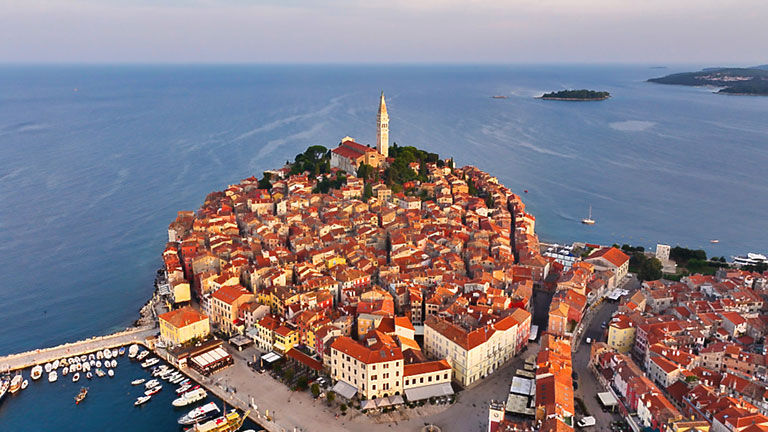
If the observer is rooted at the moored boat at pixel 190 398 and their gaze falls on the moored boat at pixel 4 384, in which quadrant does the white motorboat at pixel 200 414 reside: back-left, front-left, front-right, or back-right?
back-left

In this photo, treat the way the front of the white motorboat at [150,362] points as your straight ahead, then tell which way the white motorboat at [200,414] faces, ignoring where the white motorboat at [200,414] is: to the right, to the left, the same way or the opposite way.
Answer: the same way

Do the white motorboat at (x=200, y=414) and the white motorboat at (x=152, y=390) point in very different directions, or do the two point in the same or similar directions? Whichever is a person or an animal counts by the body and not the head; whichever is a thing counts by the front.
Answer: same or similar directions

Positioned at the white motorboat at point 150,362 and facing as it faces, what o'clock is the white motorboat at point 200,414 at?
the white motorboat at point 200,414 is roughly at 10 o'clock from the white motorboat at point 150,362.

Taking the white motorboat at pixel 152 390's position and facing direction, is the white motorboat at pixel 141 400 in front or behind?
in front

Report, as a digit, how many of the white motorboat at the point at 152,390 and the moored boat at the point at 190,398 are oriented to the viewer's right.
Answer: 0

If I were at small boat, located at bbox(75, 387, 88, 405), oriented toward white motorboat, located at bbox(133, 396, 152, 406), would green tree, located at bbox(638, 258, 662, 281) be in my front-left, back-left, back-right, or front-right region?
front-left

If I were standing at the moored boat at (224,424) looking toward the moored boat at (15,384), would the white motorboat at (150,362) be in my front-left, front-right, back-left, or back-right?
front-right

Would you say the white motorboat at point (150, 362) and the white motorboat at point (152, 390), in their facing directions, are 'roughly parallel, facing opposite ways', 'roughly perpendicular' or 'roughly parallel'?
roughly parallel

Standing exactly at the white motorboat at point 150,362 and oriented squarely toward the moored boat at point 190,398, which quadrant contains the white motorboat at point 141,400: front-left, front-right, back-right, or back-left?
front-right

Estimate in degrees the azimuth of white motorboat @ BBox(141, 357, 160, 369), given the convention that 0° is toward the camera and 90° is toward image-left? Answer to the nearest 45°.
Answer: approximately 45°

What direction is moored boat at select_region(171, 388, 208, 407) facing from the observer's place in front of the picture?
facing the viewer and to the left of the viewer

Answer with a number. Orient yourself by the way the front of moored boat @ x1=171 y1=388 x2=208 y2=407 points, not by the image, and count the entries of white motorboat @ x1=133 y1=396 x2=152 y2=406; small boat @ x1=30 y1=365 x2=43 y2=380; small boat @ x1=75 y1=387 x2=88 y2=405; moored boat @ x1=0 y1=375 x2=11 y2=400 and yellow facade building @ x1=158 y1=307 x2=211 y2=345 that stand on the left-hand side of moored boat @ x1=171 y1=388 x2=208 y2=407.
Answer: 0
